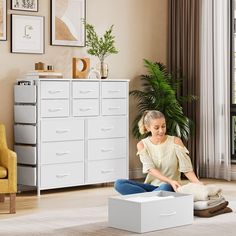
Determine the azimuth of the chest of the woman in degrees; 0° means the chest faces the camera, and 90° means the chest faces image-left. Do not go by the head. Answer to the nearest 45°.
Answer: approximately 0°

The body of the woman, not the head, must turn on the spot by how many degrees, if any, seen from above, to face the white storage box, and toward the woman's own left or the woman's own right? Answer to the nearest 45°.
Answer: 0° — they already face it
